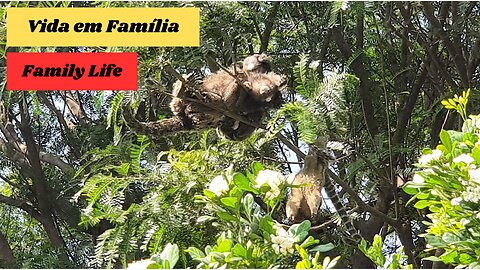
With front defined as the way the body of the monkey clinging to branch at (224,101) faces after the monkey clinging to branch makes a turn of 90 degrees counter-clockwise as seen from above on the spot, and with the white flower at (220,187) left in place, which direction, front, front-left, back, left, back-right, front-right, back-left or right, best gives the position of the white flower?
back

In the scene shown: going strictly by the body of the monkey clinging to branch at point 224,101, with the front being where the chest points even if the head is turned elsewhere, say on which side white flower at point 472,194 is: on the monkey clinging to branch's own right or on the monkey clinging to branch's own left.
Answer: on the monkey clinging to branch's own right

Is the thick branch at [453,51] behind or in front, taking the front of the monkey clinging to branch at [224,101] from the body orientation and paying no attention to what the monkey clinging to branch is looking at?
in front

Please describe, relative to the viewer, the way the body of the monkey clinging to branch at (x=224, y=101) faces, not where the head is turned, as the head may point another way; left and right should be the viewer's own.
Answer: facing to the right of the viewer

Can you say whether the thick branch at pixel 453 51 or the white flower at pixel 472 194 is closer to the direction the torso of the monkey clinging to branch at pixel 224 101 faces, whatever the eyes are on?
the thick branch
